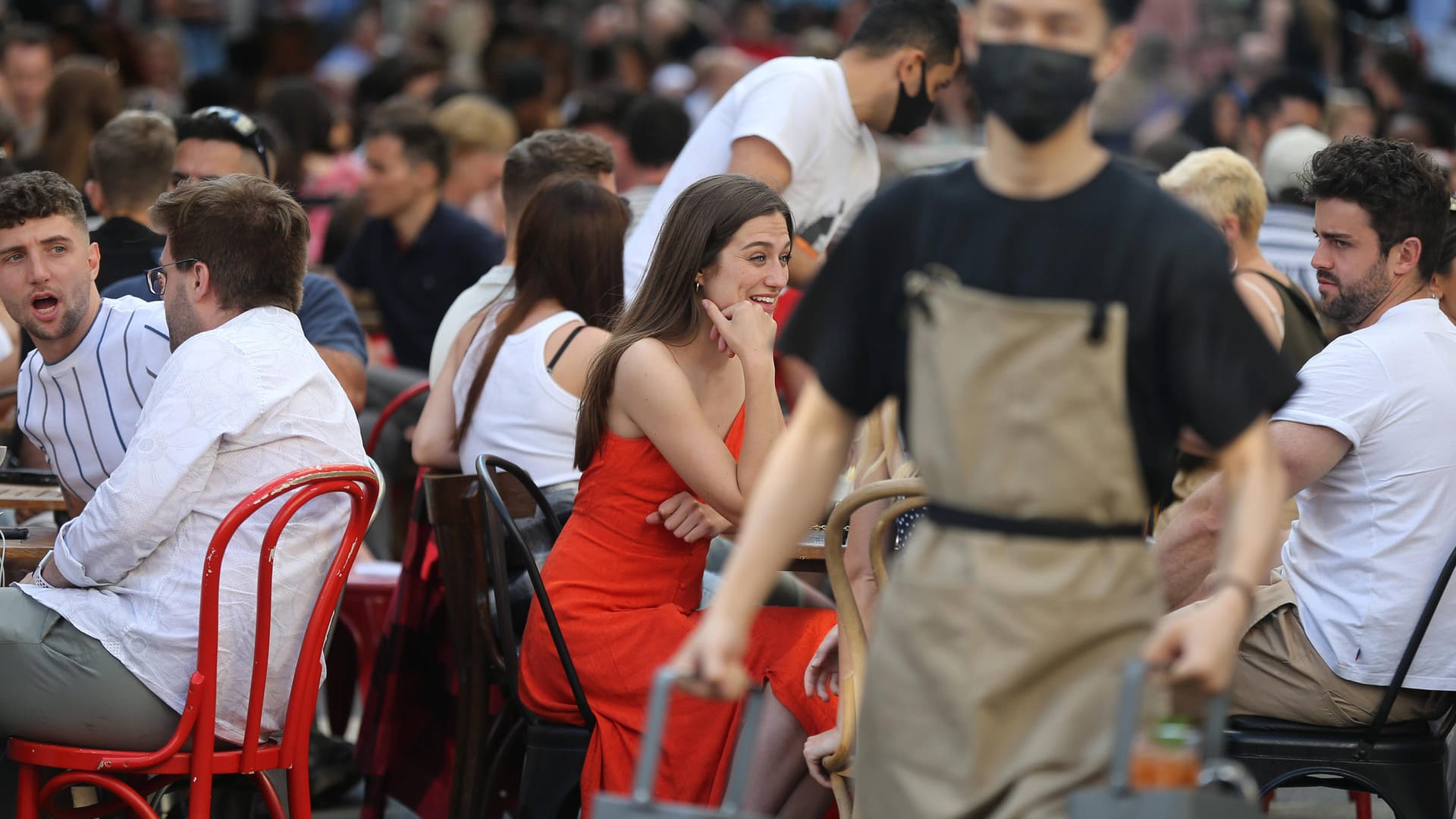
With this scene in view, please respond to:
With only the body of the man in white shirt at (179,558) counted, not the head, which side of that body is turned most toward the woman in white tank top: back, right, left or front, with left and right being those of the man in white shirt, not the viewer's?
right

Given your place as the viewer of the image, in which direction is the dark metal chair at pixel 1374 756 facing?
facing to the left of the viewer

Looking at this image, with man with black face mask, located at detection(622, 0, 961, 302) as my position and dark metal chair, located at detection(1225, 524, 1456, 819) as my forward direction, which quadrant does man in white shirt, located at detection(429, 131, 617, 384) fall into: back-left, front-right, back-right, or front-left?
back-right

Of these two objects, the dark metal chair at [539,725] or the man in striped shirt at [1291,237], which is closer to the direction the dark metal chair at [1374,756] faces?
the dark metal chair at [539,725]

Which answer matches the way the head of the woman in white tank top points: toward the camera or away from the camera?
away from the camera

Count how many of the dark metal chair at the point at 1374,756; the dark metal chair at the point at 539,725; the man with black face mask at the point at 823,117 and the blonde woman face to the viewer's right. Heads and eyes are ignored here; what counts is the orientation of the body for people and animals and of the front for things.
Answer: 2

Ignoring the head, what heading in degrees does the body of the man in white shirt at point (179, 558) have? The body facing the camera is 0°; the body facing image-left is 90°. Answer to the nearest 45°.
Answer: approximately 135°

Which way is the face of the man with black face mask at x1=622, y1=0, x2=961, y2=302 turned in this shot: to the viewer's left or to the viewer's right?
to the viewer's right

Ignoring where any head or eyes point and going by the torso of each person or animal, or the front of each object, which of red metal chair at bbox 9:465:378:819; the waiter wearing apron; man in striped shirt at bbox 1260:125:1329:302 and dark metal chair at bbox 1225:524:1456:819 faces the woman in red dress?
the dark metal chair

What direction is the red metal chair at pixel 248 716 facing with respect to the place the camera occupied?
facing away from the viewer and to the left of the viewer

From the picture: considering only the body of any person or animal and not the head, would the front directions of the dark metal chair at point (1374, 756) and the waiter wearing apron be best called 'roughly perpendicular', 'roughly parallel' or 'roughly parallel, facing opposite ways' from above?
roughly perpendicular
